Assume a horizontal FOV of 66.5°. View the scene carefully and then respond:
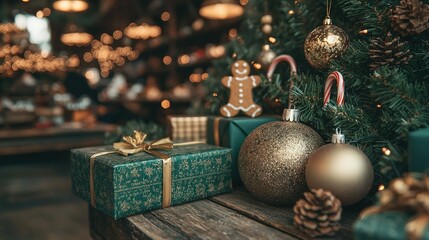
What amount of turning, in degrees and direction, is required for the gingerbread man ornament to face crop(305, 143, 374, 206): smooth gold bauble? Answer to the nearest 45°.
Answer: approximately 45° to its left

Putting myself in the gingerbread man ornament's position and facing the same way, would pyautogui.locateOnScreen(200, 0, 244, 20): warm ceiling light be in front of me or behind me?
behind

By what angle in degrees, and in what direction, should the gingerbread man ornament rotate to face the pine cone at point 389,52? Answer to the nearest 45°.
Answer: approximately 45° to its left

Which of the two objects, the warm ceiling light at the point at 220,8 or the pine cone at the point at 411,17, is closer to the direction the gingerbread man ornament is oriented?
the pine cone

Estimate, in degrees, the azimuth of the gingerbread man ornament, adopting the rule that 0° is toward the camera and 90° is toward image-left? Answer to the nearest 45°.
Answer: approximately 0°

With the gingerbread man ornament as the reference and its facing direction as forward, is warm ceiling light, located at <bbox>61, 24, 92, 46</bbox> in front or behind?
behind

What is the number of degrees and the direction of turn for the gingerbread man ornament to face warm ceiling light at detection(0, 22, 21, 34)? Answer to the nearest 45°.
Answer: approximately 135° to its right
